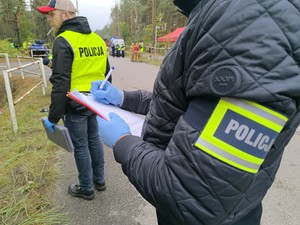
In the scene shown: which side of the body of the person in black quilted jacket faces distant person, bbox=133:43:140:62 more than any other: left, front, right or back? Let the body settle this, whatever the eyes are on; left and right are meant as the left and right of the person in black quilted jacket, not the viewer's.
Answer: right

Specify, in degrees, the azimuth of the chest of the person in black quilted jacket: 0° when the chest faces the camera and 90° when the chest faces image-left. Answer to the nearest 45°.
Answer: approximately 90°

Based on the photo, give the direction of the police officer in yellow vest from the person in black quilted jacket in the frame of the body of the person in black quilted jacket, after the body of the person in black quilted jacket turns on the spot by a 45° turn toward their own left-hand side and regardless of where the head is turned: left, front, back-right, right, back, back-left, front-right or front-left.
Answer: right
